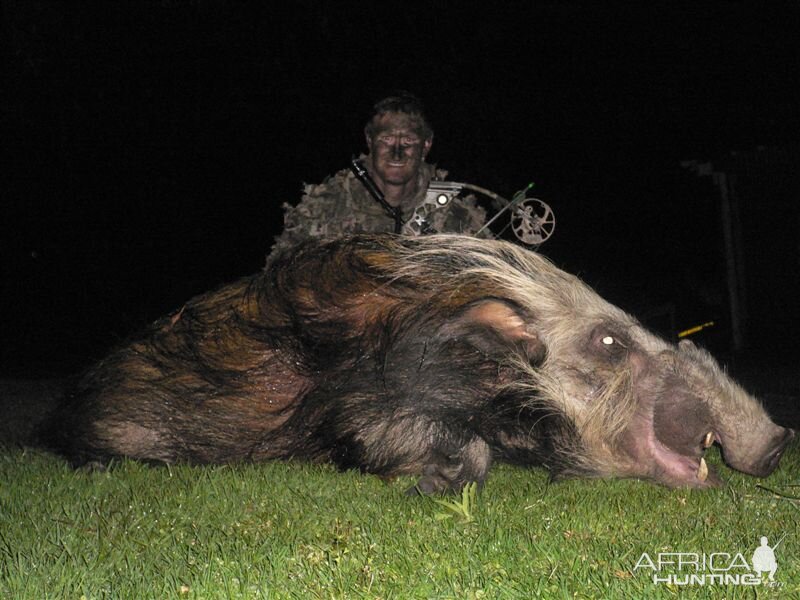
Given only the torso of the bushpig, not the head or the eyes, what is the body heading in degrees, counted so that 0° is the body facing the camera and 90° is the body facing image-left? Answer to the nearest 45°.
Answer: approximately 270°
